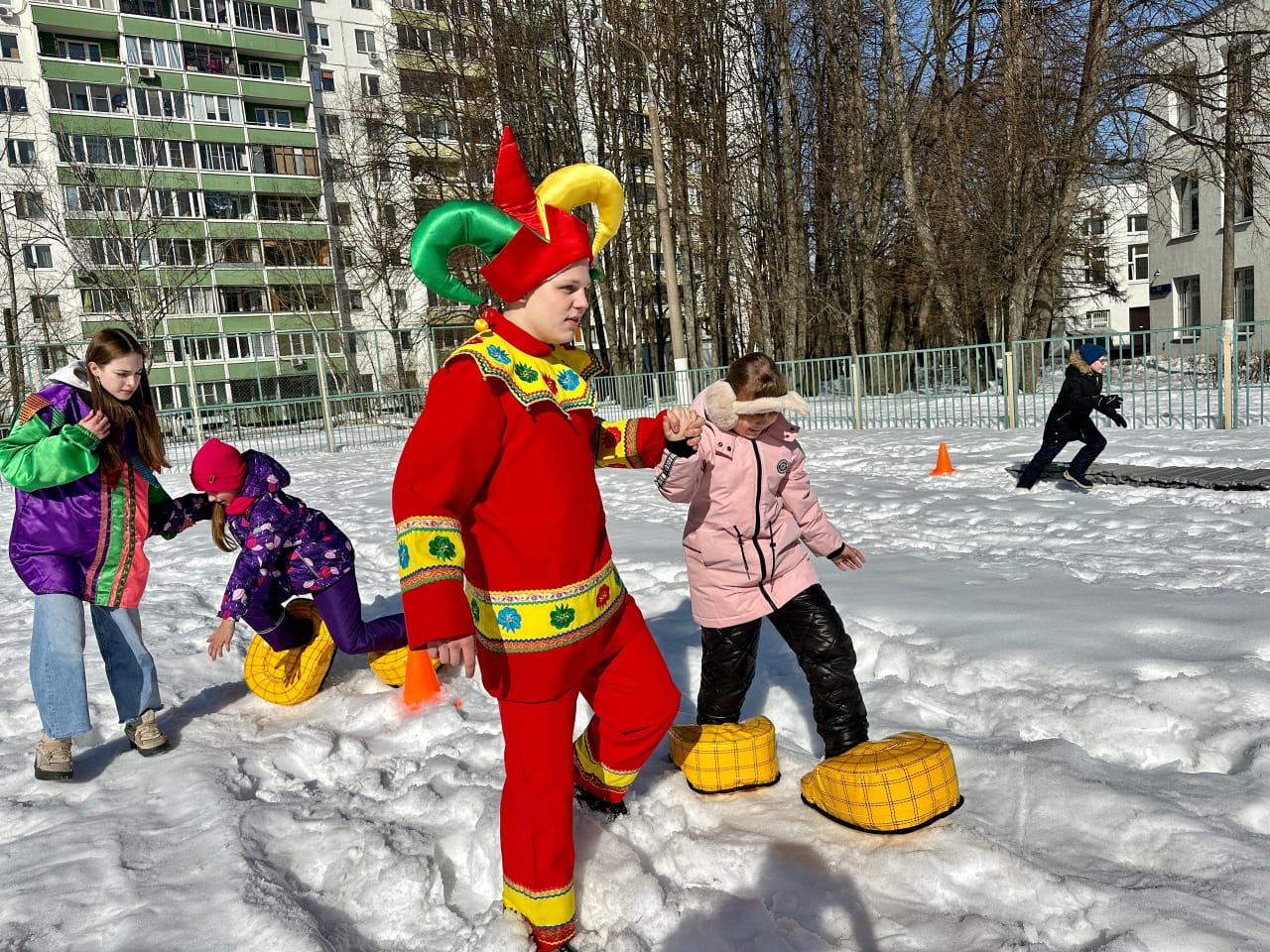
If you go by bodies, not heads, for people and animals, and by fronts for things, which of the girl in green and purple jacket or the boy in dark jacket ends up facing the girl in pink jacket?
the girl in green and purple jacket

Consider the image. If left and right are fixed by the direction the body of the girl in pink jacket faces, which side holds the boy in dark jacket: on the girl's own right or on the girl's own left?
on the girl's own left

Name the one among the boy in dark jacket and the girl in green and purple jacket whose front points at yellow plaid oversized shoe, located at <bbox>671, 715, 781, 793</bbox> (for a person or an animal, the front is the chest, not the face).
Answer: the girl in green and purple jacket

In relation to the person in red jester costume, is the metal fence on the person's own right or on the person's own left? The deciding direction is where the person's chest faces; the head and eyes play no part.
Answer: on the person's own left

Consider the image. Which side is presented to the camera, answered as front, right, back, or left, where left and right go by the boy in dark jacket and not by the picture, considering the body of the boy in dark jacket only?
right

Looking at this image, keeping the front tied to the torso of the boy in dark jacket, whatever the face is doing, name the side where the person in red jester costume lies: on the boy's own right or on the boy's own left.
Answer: on the boy's own right

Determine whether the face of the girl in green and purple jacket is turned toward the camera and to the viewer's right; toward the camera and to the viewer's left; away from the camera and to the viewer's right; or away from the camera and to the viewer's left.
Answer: toward the camera and to the viewer's right

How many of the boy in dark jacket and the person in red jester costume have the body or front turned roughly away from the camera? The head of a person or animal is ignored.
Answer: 0

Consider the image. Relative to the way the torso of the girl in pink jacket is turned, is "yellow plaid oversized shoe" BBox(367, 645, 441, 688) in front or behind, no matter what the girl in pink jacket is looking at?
behind

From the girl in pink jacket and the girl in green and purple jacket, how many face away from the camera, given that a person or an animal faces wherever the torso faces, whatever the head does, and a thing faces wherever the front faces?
0

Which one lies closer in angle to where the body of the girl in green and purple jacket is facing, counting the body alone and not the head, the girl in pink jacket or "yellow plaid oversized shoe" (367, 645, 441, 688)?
the girl in pink jacket

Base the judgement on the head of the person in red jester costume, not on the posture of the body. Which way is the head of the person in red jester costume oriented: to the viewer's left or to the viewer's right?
to the viewer's right

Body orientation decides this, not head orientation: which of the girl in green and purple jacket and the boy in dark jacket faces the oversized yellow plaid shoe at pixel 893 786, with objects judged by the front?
the girl in green and purple jacket

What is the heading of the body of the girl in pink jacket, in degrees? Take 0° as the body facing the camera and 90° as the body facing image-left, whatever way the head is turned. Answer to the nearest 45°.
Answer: approximately 315°

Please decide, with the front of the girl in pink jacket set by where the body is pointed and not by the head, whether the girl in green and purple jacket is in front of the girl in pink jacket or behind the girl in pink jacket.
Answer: behind
